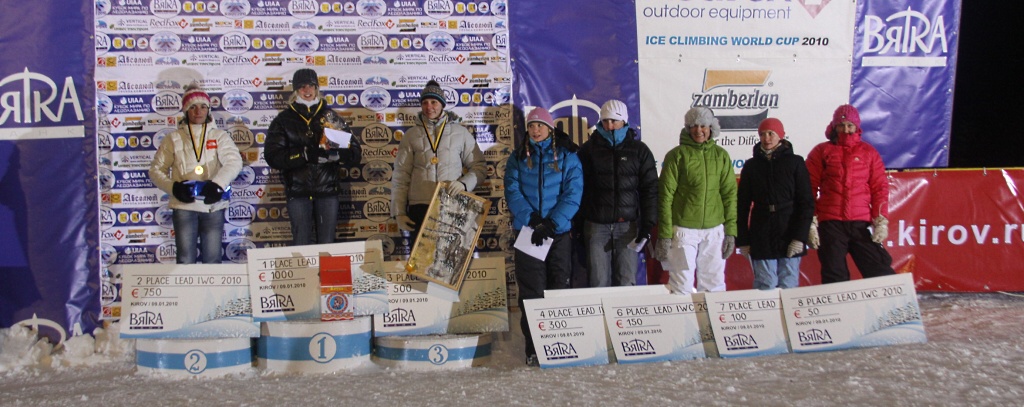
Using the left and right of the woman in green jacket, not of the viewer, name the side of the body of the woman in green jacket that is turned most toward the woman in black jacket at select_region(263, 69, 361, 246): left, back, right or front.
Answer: right

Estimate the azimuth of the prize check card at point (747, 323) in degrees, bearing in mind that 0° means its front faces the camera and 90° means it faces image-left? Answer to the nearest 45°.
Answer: approximately 0°

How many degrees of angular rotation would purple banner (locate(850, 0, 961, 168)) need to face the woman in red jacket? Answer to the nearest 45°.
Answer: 0° — it already faces them

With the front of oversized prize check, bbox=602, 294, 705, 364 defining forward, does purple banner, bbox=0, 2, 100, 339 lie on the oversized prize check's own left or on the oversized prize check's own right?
on the oversized prize check's own right

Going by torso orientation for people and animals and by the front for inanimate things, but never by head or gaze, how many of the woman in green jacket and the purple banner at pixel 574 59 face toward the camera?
2

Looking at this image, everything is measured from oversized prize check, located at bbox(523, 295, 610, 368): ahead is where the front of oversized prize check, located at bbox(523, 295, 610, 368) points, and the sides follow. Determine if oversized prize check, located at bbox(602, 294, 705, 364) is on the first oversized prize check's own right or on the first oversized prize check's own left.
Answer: on the first oversized prize check's own left

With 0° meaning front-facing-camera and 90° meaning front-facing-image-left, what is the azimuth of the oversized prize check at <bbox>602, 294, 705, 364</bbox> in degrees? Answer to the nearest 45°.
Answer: approximately 0°

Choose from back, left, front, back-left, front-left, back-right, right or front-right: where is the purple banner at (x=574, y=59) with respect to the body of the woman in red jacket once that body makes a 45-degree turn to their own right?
front-right

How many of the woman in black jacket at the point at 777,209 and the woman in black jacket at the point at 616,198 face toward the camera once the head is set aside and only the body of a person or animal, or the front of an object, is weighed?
2
